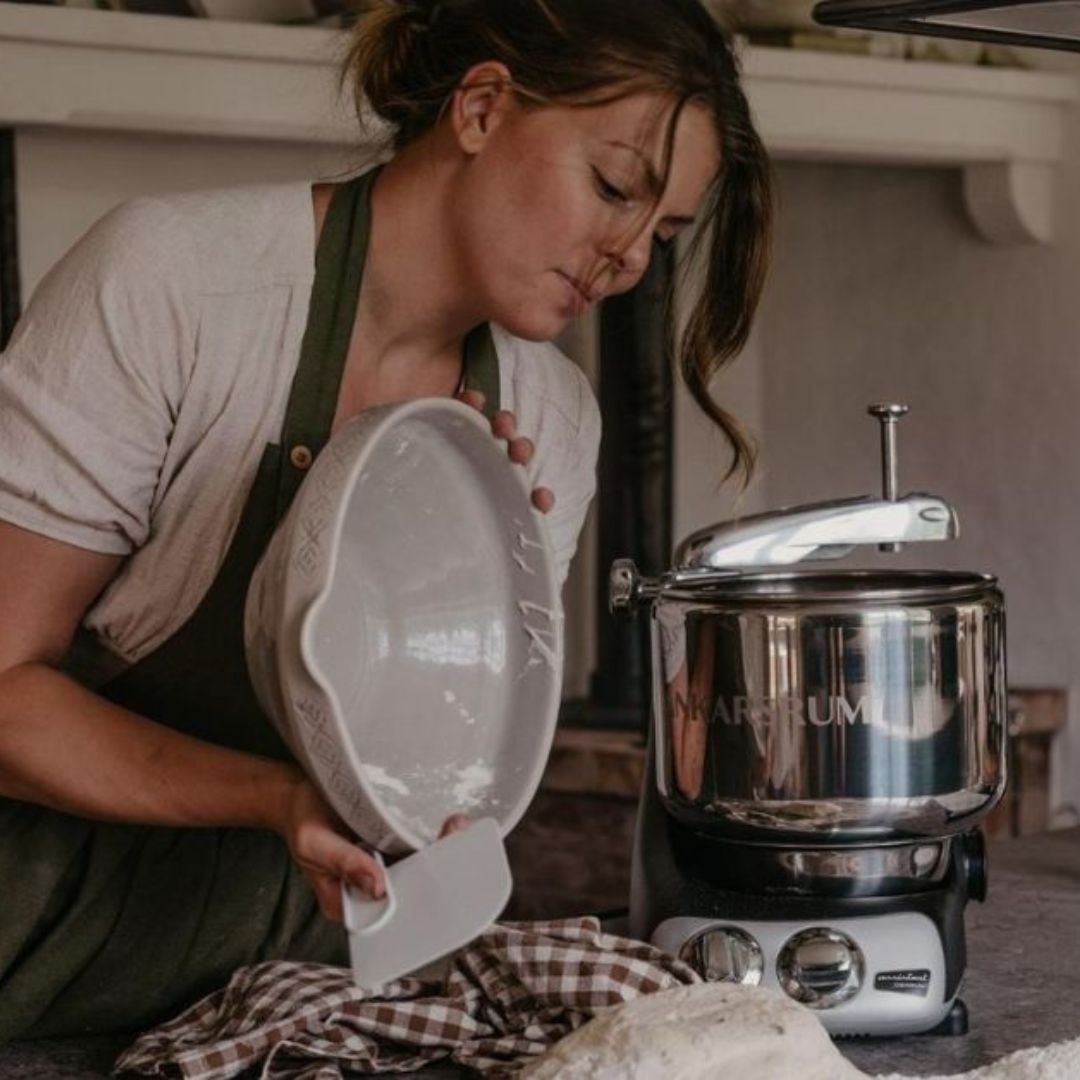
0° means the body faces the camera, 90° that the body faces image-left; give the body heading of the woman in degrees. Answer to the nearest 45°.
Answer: approximately 315°

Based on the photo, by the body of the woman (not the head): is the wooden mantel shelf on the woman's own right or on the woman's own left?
on the woman's own left

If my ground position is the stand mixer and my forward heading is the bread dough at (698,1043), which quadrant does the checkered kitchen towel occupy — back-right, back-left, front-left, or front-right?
front-right

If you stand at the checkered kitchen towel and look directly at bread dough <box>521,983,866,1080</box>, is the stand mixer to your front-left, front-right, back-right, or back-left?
front-left
